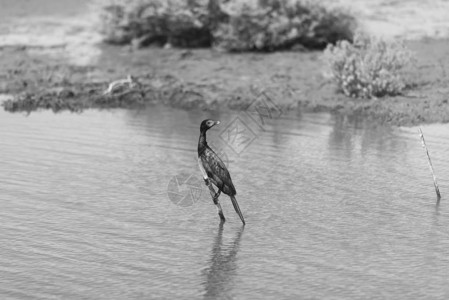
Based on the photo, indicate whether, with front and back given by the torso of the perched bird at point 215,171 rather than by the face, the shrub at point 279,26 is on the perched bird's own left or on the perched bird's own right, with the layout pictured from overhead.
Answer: on the perched bird's own right

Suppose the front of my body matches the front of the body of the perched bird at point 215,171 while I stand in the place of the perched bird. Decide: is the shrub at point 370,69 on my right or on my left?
on my right

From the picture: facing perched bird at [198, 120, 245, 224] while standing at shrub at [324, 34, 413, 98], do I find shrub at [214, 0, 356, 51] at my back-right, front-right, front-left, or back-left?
back-right
